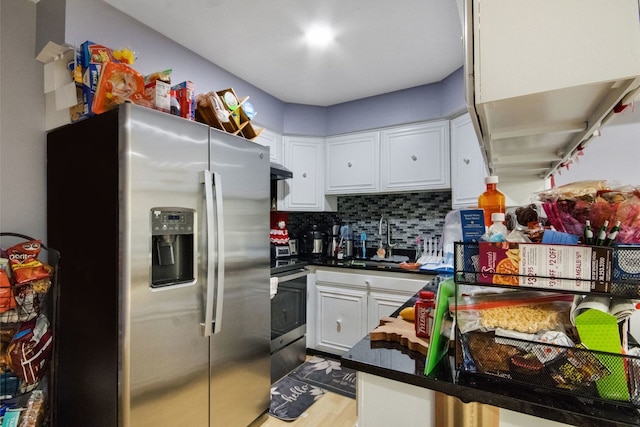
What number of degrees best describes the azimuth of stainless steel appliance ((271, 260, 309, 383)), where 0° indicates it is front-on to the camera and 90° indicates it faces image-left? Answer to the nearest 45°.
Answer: approximately 315°

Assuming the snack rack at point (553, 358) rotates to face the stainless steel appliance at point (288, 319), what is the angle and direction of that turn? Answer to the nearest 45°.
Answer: approximately 90° to its right

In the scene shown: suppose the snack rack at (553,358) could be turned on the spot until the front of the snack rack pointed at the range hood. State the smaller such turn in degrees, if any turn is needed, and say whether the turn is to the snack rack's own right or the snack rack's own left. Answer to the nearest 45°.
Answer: approximately 90° to the snack rack's own right

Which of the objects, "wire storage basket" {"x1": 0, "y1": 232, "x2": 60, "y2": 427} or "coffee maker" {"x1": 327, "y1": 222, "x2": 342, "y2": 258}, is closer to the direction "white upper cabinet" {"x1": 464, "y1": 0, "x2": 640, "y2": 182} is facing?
the wire storage basket

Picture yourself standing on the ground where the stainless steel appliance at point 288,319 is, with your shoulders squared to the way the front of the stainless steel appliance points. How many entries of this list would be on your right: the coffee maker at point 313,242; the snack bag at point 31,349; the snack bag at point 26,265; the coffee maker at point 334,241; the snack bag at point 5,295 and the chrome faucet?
3

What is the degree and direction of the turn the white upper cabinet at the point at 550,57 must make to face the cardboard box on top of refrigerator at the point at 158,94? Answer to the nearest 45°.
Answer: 0° — it already faces it

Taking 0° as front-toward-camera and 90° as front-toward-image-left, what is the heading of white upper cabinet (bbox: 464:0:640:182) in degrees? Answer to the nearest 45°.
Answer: approximately 90°
